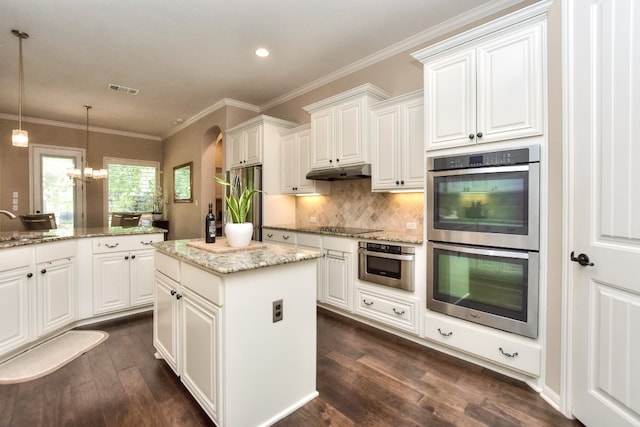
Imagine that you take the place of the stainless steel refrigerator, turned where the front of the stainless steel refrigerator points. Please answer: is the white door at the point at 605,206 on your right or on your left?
on your left

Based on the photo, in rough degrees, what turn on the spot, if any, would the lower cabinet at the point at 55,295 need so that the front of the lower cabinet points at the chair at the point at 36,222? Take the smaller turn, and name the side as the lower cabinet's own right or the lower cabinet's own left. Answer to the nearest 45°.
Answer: approximately 135° to the lower cabinet's own left

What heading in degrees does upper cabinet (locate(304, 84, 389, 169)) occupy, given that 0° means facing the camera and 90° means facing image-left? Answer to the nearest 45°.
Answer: approximately 45°

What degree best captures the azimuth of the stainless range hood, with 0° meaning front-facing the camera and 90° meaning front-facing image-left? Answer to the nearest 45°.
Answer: approximately 45°

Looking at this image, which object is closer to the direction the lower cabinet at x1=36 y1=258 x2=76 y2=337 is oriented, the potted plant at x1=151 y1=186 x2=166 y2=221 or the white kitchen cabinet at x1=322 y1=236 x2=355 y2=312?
the white kitchen cabinet

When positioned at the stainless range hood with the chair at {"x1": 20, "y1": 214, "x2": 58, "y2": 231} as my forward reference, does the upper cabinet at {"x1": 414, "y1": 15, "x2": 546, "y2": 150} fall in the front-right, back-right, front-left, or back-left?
back-left

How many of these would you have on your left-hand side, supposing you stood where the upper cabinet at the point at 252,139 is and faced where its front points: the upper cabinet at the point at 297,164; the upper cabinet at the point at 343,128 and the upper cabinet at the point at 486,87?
3
